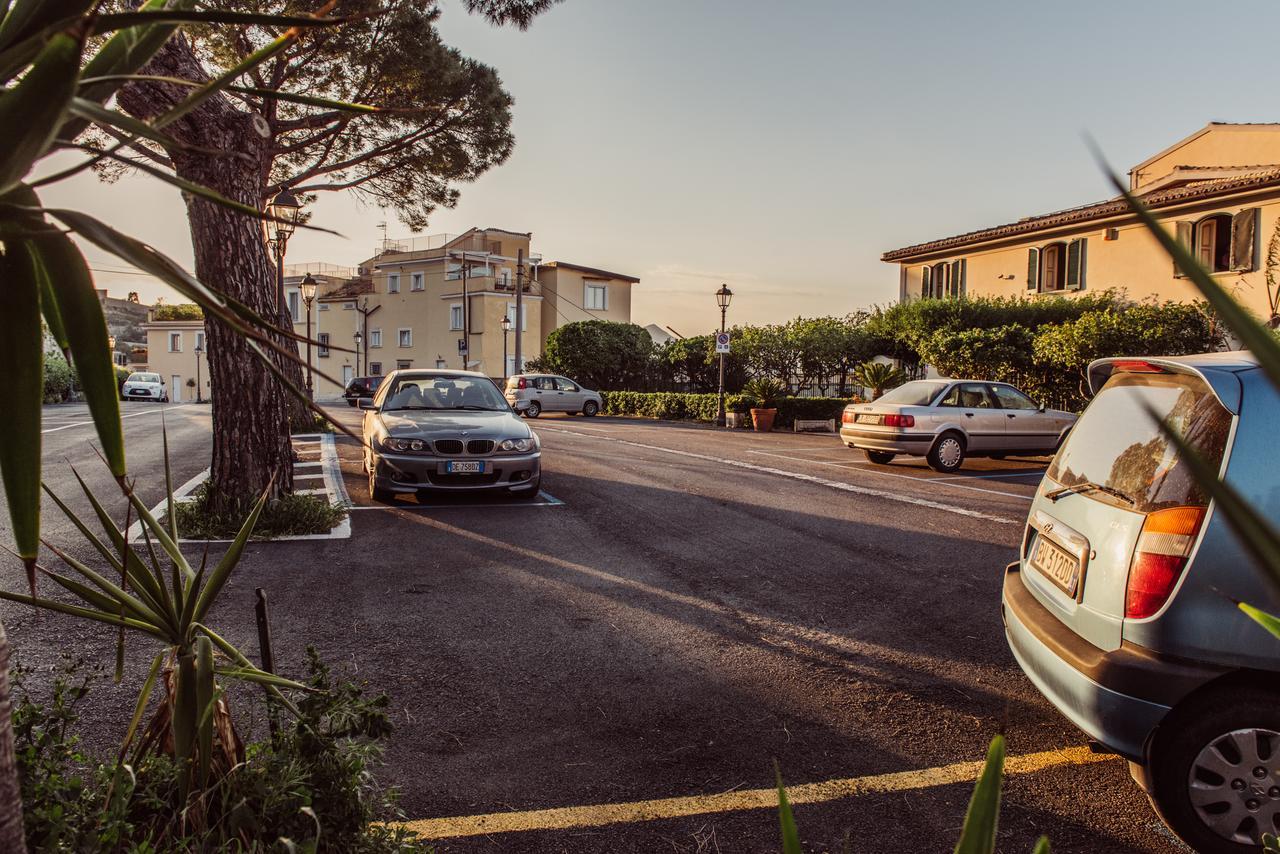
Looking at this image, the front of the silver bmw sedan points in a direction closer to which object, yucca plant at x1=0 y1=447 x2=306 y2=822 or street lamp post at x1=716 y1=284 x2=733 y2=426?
the yucca plant

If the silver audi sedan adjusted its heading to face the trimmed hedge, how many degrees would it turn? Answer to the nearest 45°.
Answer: approximately 90° to its left

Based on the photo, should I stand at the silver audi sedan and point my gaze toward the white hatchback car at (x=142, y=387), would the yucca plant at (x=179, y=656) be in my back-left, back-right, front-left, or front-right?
back-left

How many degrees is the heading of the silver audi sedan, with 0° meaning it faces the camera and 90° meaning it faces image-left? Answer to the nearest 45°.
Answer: approximately 225°

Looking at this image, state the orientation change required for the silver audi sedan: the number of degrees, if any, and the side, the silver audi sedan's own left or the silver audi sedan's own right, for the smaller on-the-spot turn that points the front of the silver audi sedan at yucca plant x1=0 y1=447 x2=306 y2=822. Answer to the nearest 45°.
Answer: approximately 135° to the silver audi sedan's own right

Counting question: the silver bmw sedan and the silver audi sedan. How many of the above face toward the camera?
1

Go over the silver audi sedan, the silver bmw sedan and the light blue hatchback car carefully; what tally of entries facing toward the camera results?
1

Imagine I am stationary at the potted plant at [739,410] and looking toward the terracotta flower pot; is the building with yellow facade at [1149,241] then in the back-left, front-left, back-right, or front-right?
front-left

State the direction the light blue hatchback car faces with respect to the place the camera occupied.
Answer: facing away from the viewer and to the right of the viewer

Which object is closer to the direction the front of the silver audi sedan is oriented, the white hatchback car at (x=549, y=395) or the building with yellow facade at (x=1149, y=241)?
the building with yellow facade

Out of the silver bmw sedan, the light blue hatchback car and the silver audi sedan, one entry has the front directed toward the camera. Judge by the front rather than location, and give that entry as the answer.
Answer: the silver bmw sedan

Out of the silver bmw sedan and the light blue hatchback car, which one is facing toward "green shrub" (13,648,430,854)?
the silver bmw sedan

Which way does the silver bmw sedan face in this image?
toward the camera

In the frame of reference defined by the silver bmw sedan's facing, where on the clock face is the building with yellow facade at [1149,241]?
The building with yellow facade is roughly at 8 o'clock from the silver bmw sedan.

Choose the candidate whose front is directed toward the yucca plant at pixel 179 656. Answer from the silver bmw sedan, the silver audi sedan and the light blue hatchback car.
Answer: the silver bmw sedan

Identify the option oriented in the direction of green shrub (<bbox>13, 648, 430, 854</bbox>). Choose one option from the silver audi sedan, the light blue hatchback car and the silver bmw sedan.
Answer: the silver bmw sedan

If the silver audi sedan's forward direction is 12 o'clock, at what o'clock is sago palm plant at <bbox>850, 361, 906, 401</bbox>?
The sago palm plant is roughly at 10 o'clock from the silver audi sedan.
